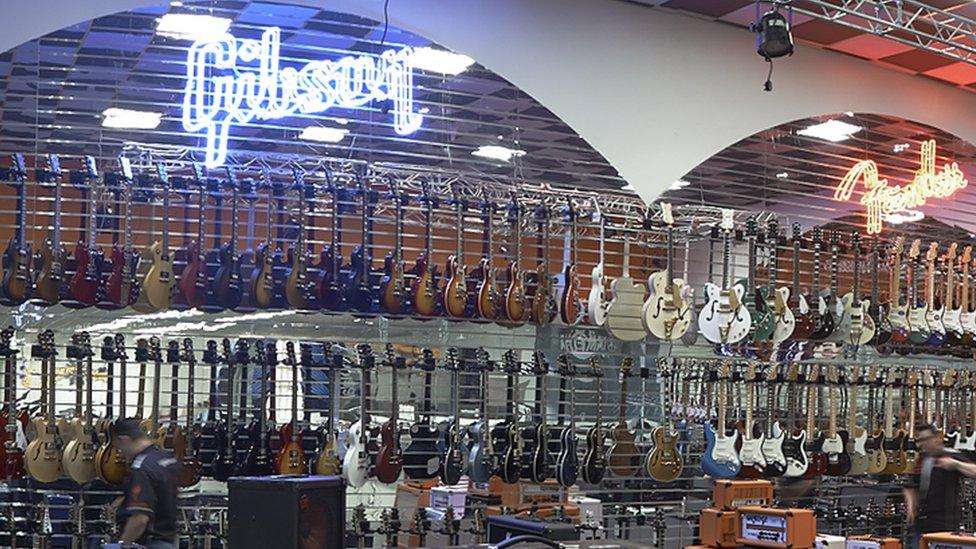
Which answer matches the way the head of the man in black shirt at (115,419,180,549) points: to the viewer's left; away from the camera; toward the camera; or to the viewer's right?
to the viewer's left

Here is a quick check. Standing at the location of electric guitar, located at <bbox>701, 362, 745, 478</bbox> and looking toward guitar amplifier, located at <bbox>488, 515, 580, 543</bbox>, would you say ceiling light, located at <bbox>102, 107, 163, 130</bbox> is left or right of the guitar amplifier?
right

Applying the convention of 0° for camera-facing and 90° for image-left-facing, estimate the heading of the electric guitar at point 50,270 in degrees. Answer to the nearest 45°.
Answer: approximately 315°

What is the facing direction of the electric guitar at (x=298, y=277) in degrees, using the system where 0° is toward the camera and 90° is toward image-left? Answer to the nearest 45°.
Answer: approximately 315°

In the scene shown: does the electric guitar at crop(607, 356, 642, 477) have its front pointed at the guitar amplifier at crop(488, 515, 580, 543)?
yes

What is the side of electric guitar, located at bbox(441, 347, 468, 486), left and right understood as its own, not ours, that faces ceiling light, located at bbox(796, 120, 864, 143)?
left
